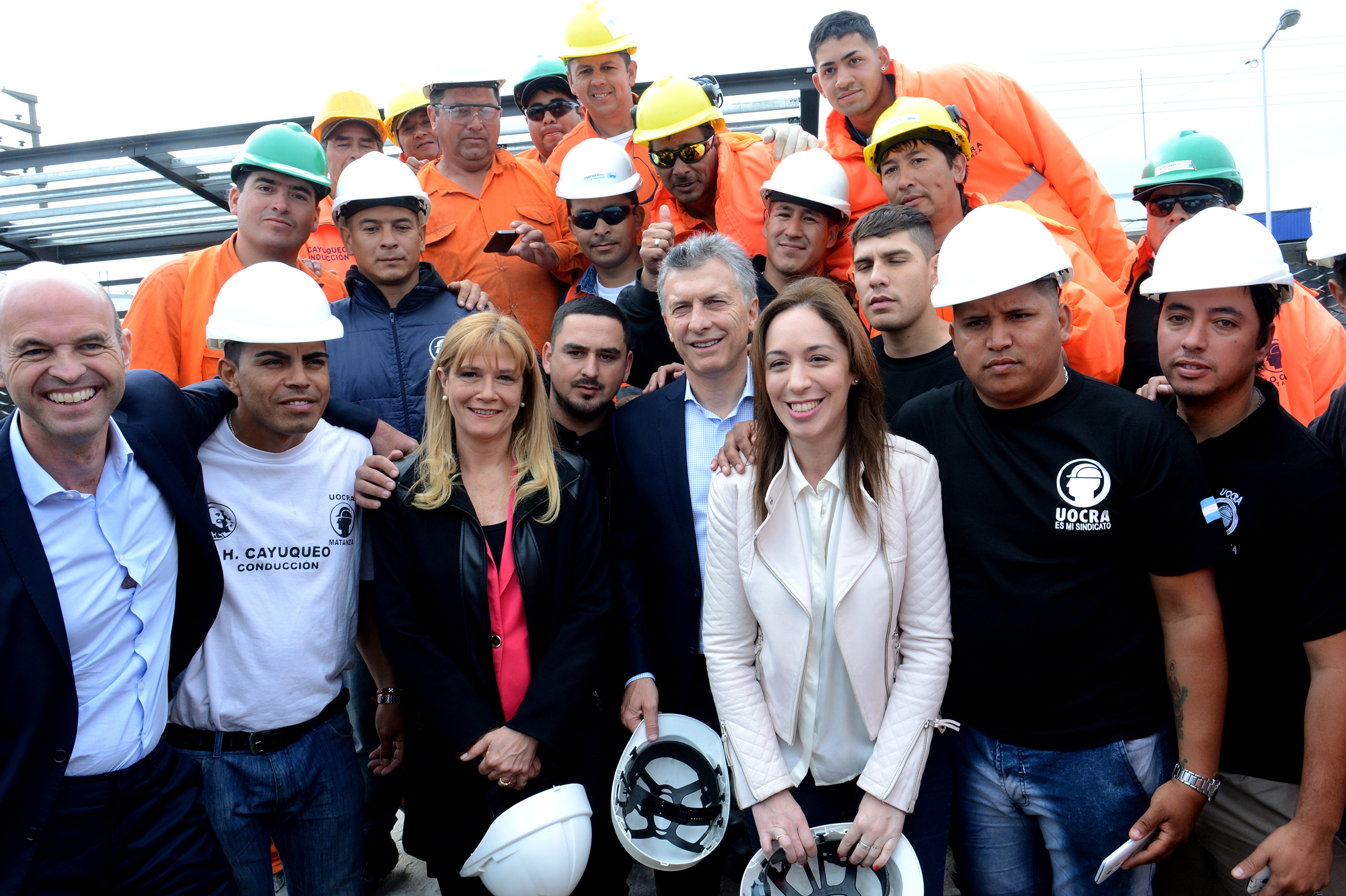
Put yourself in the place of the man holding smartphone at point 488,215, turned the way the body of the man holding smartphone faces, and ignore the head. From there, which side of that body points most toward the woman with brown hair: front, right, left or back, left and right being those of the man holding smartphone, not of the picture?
front

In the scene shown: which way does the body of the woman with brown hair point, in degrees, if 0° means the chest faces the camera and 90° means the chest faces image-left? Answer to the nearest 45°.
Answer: approximately 0°

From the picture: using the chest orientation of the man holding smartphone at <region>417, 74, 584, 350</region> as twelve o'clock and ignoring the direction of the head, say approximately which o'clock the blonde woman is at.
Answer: The blonde woman is roughly at 12 o'clock from the man holding smartphone.

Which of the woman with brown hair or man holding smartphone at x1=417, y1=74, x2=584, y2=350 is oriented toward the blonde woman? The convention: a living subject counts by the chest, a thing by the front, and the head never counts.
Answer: the man holding smartphone

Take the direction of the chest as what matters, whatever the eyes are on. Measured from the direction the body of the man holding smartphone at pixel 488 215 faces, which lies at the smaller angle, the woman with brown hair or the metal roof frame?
the woman with brown hair

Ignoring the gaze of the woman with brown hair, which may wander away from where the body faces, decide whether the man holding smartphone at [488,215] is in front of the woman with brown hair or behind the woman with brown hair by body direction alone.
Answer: behind

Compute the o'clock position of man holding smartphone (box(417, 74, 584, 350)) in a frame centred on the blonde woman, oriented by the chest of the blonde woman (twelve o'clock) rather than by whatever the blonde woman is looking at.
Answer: The man holding smartphone is roughly at 6 o'clock from the blonde woman.
